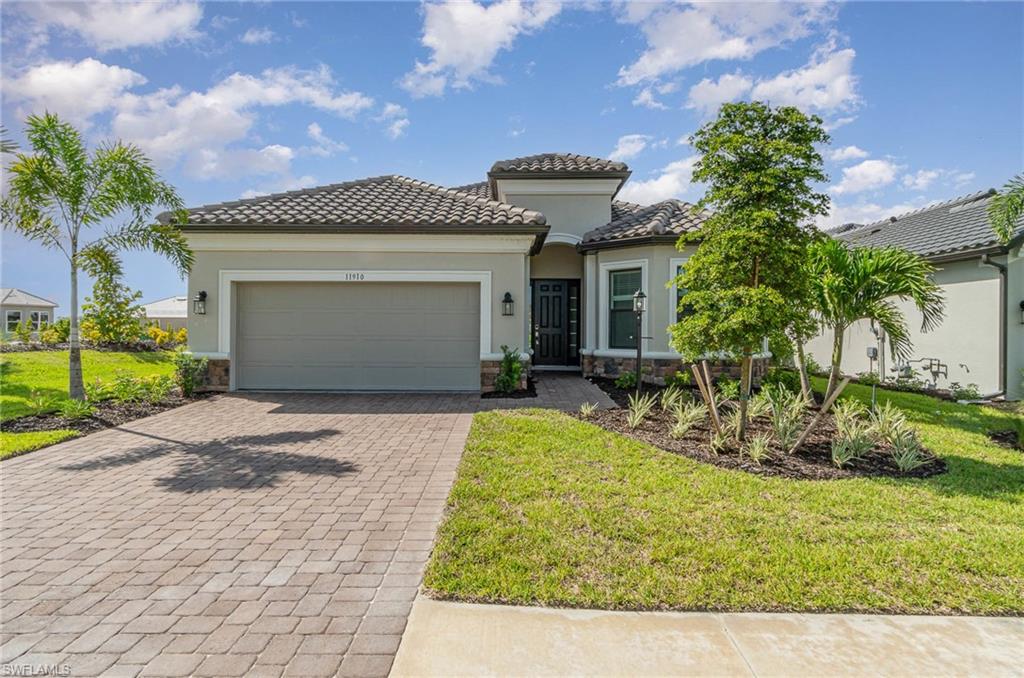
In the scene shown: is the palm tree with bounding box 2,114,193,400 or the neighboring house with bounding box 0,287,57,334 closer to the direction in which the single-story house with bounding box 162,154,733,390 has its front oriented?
the palm tree

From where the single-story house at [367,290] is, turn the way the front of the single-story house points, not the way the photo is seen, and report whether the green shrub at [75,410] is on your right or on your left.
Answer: on your right

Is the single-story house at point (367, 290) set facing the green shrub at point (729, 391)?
no

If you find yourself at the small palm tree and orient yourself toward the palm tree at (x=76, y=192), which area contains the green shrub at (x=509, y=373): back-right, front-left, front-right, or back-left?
front-right

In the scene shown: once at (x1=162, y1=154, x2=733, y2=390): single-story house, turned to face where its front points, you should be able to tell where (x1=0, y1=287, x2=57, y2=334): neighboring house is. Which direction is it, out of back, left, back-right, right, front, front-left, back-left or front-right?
back-right

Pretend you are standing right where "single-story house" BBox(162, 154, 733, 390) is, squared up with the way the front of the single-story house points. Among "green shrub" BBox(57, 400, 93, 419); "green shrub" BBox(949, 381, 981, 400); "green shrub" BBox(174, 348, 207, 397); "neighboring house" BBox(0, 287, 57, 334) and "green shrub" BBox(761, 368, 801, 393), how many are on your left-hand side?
2

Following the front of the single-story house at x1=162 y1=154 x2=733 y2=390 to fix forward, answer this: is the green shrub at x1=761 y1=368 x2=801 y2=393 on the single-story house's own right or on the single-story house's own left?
on the single-story house's own left

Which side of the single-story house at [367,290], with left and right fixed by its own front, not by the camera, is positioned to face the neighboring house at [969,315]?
left

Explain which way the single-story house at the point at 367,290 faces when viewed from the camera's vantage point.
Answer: facing the viewer

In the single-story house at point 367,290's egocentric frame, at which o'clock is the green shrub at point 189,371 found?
The green shrub is roughly at 3 o'clock from the single-story house.

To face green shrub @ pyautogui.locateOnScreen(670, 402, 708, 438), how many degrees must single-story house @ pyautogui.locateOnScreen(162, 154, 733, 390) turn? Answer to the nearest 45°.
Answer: approximately 45° to its left

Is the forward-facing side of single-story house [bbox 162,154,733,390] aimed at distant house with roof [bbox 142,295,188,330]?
no

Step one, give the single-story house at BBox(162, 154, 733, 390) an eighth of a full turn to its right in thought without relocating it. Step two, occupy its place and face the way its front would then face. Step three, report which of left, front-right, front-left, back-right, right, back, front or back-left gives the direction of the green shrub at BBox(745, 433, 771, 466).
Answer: left

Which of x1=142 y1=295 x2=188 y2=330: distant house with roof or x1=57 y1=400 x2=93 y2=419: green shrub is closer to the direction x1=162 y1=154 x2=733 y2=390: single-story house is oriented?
the green shrub

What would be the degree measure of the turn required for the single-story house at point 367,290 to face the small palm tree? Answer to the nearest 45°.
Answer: approximately 45° to its left

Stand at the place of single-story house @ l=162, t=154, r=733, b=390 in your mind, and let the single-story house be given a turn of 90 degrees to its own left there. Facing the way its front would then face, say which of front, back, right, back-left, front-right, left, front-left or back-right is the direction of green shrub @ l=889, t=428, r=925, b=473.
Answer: front-right

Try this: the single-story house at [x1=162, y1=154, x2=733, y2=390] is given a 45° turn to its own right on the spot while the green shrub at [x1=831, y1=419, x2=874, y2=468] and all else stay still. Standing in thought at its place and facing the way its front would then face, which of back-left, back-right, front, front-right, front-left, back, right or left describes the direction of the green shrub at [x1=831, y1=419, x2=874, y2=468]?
left

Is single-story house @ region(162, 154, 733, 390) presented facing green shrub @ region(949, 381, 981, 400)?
no
